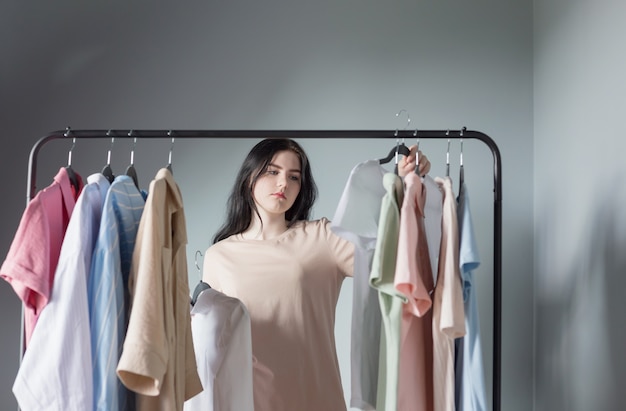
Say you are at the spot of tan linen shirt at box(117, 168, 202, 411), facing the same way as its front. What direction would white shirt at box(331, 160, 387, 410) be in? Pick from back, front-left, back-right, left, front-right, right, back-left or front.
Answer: front-left

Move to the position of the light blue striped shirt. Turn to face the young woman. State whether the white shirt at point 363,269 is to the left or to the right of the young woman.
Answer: right

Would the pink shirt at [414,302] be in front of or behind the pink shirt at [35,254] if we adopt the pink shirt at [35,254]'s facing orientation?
in front

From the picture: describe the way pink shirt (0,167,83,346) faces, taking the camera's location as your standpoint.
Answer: facing the viewer and to the right of the viewer

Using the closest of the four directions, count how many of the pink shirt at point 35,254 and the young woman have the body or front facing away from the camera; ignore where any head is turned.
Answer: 0

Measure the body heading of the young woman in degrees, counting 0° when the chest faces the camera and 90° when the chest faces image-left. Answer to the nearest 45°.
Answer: approximately 0°

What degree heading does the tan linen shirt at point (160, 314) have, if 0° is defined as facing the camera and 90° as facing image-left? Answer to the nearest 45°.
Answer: approximately 315°
